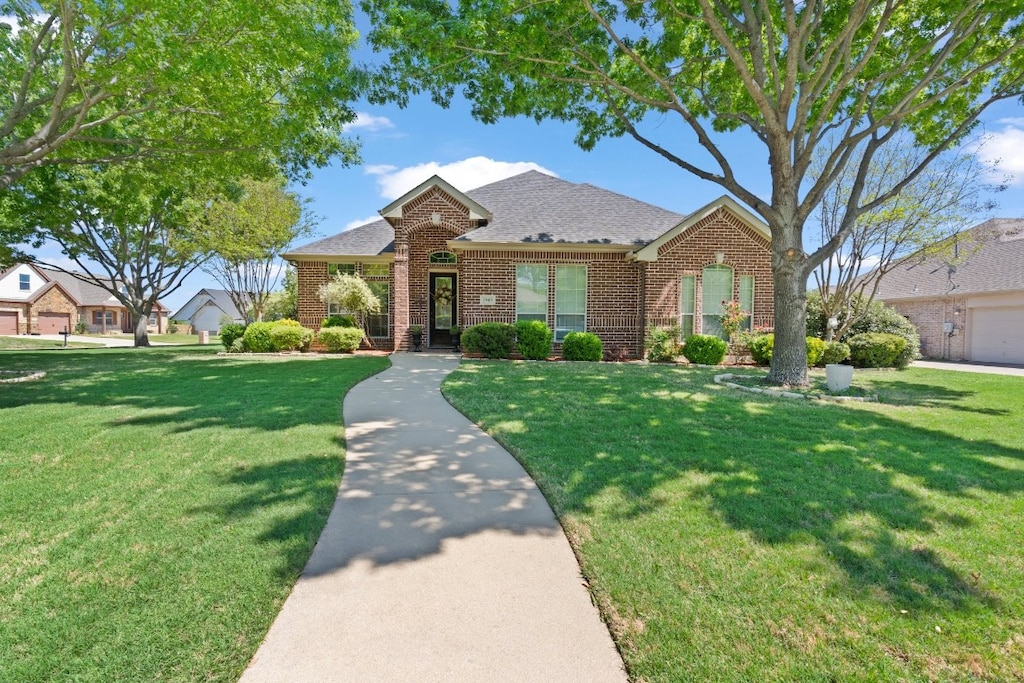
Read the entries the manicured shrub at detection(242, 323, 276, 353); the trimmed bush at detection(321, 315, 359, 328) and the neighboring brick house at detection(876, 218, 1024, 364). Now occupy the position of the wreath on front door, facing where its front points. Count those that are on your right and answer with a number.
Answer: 2

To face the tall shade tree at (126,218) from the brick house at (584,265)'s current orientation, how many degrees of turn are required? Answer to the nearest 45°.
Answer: approximately 90° to its right

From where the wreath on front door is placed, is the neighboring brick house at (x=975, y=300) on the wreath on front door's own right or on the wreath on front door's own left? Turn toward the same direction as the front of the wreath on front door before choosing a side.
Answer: on the wreath on front door's own left

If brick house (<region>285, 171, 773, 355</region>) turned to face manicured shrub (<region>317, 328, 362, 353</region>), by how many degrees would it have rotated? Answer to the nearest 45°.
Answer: approximately 90° to its right

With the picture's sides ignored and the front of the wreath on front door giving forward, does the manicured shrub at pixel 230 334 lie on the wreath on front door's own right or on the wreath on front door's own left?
on the wreath on front door's own right

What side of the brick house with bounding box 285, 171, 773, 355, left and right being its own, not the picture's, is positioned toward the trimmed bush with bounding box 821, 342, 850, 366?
left

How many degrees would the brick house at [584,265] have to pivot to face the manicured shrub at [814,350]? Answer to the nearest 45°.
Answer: approximately 90° to its left

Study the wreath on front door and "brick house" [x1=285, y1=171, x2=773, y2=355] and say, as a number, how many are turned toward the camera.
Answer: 2

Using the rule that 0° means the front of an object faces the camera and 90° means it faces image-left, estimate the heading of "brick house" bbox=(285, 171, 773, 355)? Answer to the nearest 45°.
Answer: approximately 0°
